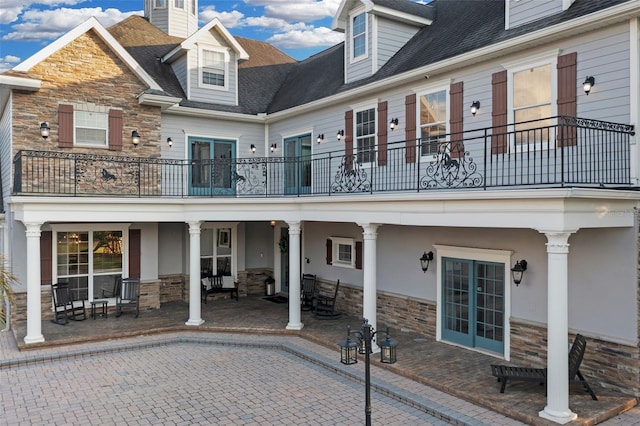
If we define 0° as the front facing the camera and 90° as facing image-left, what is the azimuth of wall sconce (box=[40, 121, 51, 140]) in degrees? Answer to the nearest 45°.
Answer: approximately 0°

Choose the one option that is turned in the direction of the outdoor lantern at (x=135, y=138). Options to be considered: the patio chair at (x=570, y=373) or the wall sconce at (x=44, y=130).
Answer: the patio chair

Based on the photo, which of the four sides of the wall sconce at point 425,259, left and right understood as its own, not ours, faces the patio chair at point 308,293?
right

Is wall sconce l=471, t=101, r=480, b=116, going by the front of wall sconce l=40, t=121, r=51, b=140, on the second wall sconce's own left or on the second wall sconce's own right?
on the second wall sconce's own left

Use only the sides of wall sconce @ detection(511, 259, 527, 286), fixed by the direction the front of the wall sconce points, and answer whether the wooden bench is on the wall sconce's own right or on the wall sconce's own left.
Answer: on the wall sconce's own right

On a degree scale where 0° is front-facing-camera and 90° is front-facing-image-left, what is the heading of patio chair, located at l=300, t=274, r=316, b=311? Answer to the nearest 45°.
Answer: approximately 45°

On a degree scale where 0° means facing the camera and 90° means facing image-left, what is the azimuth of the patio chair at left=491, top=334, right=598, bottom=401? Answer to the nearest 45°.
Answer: approximately 90°

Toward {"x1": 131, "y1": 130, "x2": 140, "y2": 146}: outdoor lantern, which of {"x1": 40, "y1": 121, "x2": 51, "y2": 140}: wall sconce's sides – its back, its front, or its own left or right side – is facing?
left
